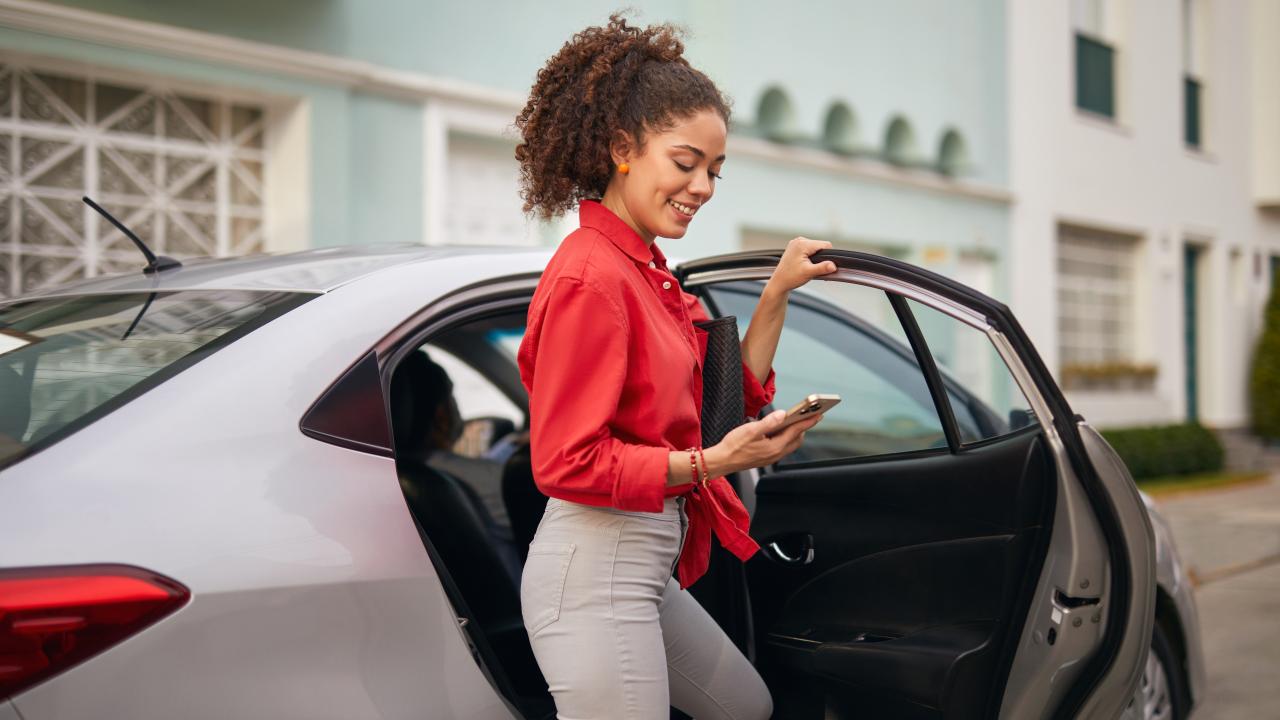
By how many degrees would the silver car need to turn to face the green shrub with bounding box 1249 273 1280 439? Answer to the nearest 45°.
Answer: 0° — it already faces it

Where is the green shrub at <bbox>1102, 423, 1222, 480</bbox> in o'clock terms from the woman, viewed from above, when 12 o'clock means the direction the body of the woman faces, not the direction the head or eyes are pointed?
The green shrub is roughly at 10 o'clock from the woman.

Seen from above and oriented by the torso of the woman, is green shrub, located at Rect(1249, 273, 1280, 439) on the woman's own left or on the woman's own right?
on the woman's own left

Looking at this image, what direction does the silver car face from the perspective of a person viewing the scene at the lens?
facing away from the viewer and to the right of the viewer

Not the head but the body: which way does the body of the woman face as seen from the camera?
to the viewer's right

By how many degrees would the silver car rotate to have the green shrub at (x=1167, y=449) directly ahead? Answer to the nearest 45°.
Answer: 0° — it already faces it
